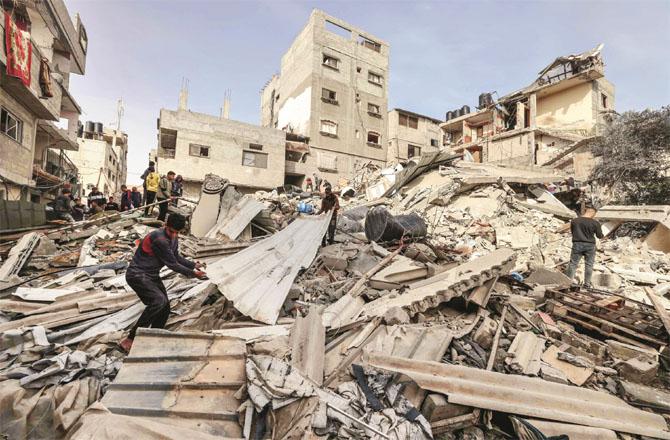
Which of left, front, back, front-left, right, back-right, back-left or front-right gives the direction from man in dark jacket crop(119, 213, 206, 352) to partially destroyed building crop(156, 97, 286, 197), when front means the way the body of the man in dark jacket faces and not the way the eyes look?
left

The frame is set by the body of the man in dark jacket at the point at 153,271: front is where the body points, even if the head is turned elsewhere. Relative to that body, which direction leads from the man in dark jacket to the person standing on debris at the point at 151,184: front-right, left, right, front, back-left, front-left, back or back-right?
left

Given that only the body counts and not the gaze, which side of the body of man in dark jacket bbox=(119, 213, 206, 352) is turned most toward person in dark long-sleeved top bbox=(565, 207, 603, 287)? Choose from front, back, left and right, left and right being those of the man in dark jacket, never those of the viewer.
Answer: front

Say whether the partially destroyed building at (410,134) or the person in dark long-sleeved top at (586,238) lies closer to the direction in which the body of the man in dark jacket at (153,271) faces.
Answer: the person in dark long-sleeved top

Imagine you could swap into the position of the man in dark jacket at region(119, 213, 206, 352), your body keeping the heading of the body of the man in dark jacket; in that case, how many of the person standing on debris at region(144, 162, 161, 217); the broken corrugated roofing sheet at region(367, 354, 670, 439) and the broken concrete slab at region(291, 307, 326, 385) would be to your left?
1

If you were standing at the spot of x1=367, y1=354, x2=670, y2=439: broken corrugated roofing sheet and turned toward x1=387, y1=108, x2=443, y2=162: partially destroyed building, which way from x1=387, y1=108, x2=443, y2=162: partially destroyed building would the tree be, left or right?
right

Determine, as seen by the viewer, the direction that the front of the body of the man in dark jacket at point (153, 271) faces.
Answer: to the viewer's right

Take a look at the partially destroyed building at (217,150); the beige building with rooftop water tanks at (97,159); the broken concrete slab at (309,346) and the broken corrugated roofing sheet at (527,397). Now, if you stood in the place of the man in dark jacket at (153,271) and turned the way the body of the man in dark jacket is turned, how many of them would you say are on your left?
2

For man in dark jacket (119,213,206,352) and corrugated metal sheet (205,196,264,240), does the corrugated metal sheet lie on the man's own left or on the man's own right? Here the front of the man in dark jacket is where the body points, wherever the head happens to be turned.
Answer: on the man's own left

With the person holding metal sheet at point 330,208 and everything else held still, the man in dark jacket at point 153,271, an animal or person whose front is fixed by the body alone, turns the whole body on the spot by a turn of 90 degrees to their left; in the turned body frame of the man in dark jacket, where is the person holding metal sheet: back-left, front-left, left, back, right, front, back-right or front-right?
front-right

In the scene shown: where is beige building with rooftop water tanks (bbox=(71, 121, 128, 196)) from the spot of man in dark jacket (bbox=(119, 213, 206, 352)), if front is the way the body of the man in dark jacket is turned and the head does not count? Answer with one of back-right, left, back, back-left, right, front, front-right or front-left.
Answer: left

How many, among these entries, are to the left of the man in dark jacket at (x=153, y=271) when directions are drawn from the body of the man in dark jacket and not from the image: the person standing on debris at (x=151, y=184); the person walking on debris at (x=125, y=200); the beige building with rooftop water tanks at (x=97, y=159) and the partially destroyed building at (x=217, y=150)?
4

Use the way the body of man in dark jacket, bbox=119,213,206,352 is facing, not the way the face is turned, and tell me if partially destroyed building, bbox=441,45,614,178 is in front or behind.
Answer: in front

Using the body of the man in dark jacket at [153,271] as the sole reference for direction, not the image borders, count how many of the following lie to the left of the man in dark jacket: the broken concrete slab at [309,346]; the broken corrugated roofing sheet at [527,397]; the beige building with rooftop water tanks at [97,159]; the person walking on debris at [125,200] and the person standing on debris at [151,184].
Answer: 3

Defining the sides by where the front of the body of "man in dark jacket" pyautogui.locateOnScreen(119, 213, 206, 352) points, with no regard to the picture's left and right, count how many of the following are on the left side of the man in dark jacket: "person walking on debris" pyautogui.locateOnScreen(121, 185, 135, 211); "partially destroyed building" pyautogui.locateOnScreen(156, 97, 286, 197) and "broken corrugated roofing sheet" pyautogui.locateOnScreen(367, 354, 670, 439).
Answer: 2

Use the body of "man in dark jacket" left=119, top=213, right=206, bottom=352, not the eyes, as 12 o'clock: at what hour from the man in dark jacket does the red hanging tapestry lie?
The red hanging tapestry is roughly at 8 o'clock from the man in dark jacket.

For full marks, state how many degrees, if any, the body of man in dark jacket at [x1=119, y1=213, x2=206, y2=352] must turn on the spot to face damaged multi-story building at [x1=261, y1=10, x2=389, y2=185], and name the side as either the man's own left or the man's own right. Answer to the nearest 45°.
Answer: approximately 45° to the man's own left

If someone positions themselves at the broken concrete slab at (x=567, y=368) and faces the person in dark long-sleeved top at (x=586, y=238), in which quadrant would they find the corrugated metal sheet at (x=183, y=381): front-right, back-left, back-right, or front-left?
back-left
